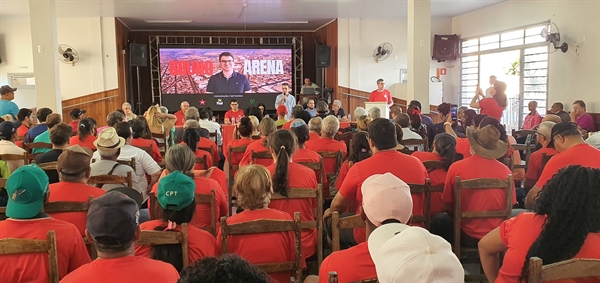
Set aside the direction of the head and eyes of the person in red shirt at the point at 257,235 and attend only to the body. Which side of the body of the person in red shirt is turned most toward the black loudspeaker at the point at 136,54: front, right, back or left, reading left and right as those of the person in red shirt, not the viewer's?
front

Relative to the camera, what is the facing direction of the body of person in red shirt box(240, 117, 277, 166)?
away from the camera

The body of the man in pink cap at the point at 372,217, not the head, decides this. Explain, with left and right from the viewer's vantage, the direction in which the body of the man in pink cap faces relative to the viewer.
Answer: facing away from the viewer

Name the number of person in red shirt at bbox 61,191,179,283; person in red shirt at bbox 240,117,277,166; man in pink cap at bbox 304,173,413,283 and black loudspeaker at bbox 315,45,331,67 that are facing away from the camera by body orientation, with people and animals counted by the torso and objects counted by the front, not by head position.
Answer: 3

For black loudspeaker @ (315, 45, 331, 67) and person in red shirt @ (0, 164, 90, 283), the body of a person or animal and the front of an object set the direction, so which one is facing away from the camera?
the person in red shirt

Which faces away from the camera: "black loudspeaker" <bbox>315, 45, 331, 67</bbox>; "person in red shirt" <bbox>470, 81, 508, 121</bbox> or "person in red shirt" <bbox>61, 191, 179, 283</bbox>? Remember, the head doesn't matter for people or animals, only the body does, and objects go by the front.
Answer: "person in red shirt" <bbox>61, 191, 179, 283</bbox>

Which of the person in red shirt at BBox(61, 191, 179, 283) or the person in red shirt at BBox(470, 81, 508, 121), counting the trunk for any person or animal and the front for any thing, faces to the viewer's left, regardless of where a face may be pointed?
the person in red shirt at BBox(470, 81, 508, 121)

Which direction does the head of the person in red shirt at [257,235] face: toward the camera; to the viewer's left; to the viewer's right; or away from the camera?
away from the camera

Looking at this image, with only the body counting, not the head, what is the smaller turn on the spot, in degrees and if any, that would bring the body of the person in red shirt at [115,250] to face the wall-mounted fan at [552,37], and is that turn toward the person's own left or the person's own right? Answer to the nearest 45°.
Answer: approximately 45° to the person's own right

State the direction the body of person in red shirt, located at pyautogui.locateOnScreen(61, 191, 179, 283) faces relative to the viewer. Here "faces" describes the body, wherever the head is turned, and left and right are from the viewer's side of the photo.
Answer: facing away from the viewer

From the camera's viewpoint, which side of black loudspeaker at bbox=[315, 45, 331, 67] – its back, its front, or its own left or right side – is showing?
front
